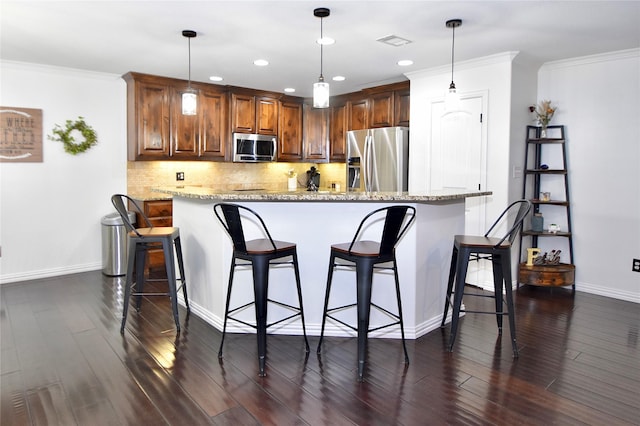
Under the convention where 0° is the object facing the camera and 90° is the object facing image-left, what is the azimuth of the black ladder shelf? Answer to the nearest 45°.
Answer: approximately 0°

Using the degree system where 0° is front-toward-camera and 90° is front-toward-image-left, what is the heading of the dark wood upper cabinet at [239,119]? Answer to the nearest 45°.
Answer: approximately 0°

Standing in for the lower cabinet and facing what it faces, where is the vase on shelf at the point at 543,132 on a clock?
The vase on shelf is roughly at 10 o'clock from the lower cabinet.

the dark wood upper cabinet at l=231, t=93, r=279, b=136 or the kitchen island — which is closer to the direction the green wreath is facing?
the kitchen island

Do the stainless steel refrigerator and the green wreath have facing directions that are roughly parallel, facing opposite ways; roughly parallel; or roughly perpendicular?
roughly perpendicular

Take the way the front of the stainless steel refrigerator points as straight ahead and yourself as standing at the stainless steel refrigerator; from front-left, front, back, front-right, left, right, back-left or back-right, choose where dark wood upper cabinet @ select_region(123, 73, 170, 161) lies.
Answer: front-right

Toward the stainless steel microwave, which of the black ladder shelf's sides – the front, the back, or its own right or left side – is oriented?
right

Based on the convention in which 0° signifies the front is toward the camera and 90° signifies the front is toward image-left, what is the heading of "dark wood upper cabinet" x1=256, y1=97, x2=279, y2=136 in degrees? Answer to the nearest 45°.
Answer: approximately 315°
